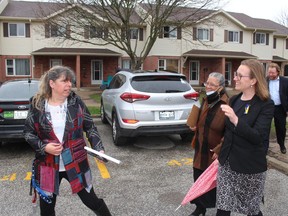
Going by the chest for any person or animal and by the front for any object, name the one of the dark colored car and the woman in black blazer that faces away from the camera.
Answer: the dark colored car

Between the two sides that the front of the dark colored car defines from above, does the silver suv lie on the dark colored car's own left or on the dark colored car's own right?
on the dark colored car's own right

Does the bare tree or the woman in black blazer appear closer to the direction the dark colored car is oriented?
the bare tree

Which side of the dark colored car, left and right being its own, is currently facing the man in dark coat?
right

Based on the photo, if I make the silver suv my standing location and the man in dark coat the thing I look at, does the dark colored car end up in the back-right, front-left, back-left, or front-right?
back-right

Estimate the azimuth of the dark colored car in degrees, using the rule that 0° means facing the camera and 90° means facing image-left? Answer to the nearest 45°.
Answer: approximately 180°

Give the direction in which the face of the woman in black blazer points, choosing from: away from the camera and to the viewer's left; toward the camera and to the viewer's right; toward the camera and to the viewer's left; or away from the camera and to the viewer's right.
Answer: toward the camera and to the viewer's left

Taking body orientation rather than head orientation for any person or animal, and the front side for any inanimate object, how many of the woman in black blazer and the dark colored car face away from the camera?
1
